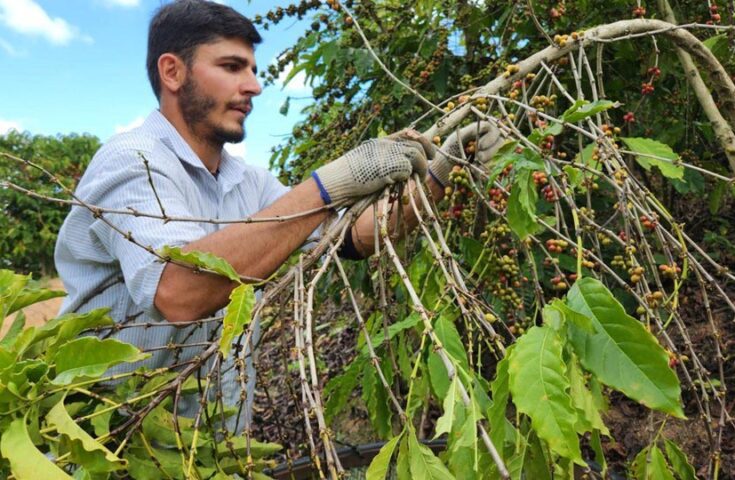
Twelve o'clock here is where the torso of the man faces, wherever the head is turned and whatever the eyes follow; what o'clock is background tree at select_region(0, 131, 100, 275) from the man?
The background tree is roughly at 7 o'clock from the man.

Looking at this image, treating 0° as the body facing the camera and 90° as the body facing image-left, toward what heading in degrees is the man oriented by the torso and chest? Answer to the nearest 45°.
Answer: approximately 315°
